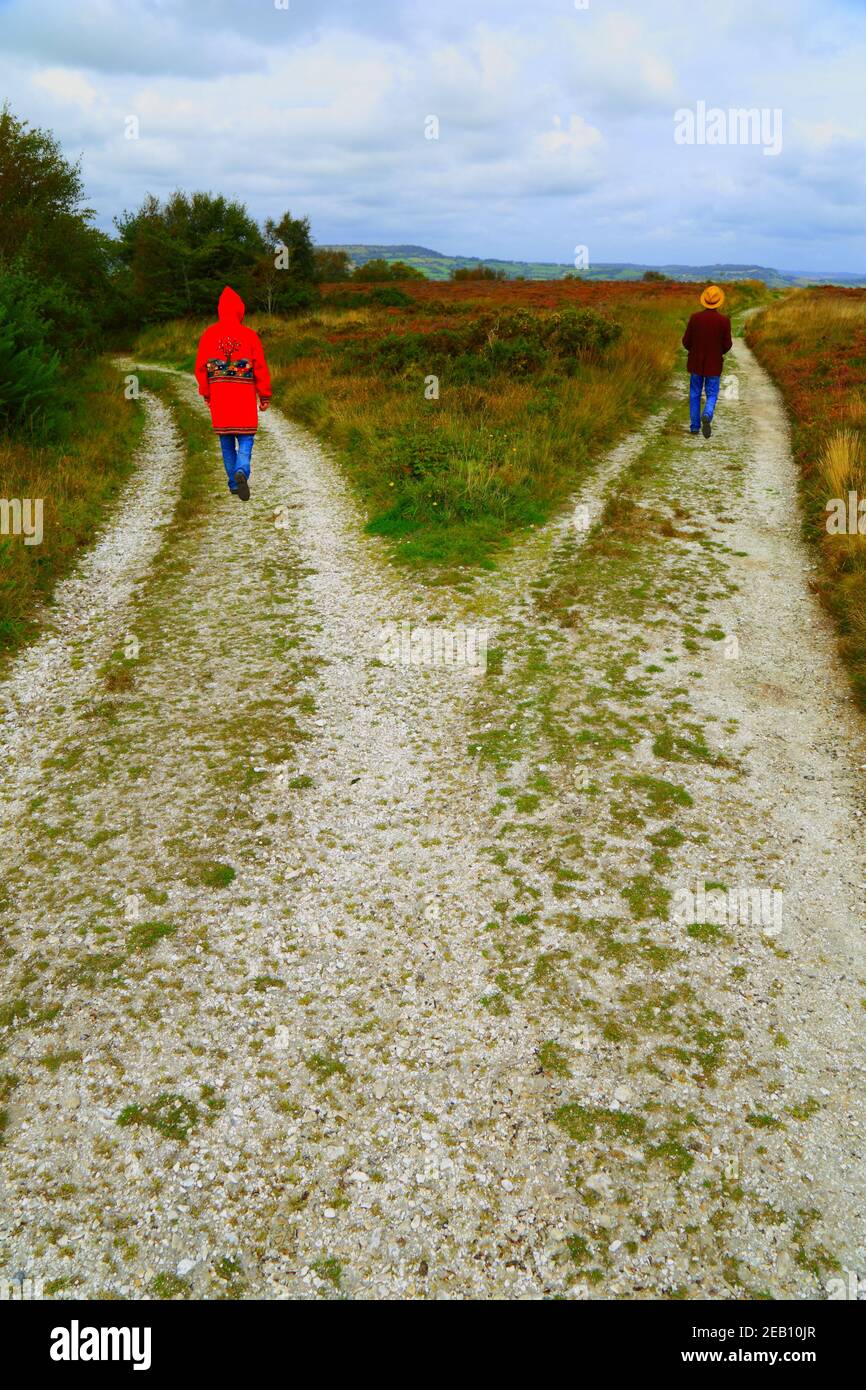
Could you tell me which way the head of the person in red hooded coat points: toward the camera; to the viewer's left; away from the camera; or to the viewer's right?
away from the camera

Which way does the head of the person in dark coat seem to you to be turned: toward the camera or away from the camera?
away from the camera

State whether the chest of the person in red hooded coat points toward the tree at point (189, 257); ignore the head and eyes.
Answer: yes

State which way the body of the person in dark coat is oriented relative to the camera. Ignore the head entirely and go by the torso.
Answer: away from the camera

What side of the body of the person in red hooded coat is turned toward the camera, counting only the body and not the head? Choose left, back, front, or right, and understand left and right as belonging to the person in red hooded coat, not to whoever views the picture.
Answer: back

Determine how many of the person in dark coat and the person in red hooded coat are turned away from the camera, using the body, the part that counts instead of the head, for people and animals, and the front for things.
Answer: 2
